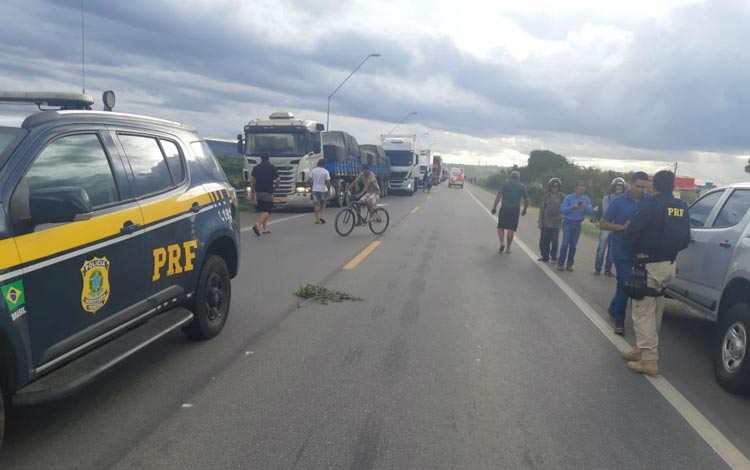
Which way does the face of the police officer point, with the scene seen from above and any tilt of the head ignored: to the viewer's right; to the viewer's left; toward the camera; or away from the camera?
away from the camera

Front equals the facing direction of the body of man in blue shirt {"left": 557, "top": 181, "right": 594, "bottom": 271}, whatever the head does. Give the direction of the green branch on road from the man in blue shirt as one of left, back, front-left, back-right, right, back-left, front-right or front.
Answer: front-right

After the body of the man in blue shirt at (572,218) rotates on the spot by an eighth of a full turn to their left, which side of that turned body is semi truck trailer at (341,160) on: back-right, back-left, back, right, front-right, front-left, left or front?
back

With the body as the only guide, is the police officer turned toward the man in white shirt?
yes

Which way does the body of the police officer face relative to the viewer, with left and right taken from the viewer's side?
facing away from the viewer and to the left of the viewer

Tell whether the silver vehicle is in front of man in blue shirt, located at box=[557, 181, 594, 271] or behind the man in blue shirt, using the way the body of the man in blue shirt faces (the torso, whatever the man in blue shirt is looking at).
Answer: in front

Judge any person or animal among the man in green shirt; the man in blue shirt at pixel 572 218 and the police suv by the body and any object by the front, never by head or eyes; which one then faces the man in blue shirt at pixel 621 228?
the man in blue shirt at pixel 572 218

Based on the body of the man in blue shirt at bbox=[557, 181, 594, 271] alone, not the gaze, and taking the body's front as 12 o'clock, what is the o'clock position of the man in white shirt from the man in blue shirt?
The man in white shirt is roughly at 4 o'clock from the man in blue shirt.

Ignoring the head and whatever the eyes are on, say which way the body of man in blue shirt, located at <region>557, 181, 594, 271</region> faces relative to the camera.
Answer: toward the camera

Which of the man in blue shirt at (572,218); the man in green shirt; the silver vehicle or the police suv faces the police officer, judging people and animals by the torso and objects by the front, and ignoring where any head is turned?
the man in blue shirt

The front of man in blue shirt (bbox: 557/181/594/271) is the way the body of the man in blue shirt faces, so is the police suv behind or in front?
in front

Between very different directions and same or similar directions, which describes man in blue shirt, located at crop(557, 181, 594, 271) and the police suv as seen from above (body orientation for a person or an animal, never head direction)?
same or similar directions
